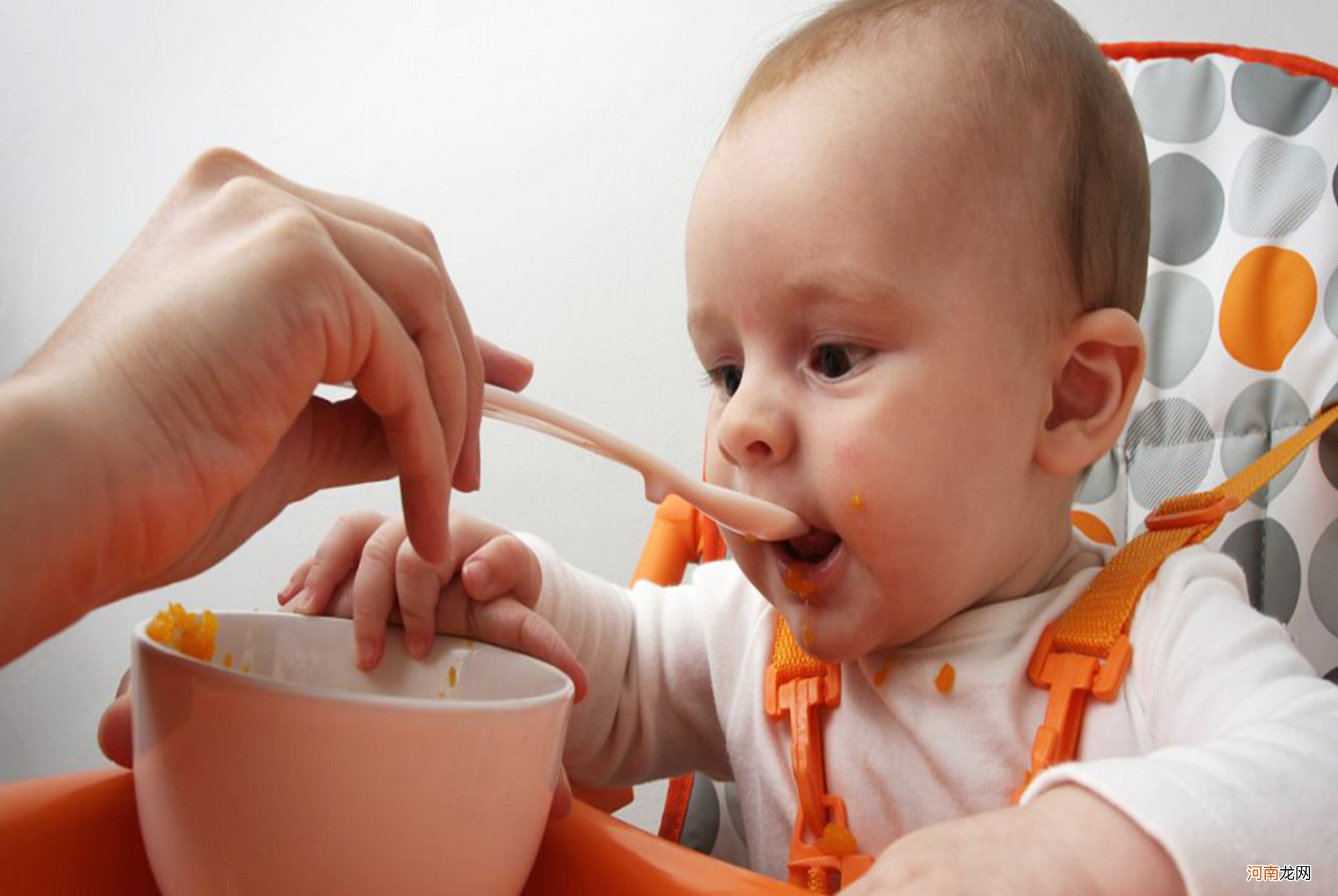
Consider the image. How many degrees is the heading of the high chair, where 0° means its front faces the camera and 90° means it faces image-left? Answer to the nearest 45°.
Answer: approximately 45°

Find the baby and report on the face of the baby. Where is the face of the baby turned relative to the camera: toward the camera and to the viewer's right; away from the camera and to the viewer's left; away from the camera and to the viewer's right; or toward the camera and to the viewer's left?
toward the camera and to the viewer's left

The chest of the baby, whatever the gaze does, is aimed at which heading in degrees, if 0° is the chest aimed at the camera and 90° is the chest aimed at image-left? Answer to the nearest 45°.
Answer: approximately 45°
